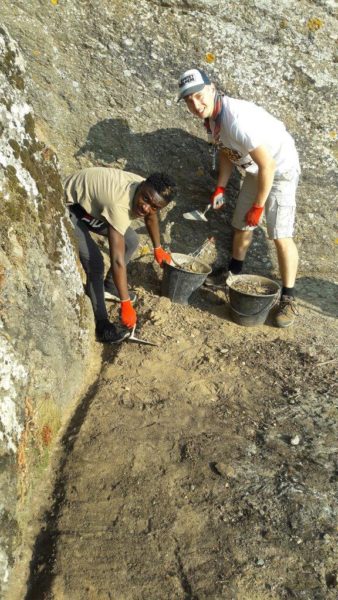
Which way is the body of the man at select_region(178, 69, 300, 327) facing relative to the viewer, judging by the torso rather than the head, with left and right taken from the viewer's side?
facing the viewer and to the left of the viewer
